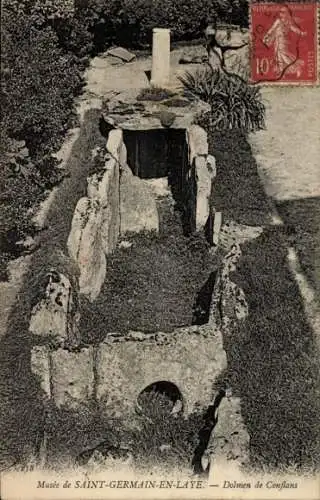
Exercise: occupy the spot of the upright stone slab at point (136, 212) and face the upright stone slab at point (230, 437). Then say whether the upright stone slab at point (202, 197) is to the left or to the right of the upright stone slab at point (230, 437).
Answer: left
